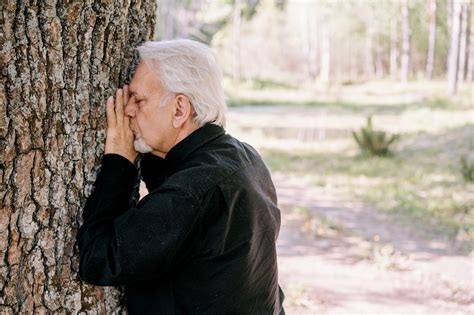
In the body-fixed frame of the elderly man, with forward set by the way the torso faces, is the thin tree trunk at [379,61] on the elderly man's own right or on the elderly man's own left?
on the elderly man's own right

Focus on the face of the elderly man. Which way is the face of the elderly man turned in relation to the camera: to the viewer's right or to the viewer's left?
to the viewer's left

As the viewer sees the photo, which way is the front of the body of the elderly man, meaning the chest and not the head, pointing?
to the viewer's left
